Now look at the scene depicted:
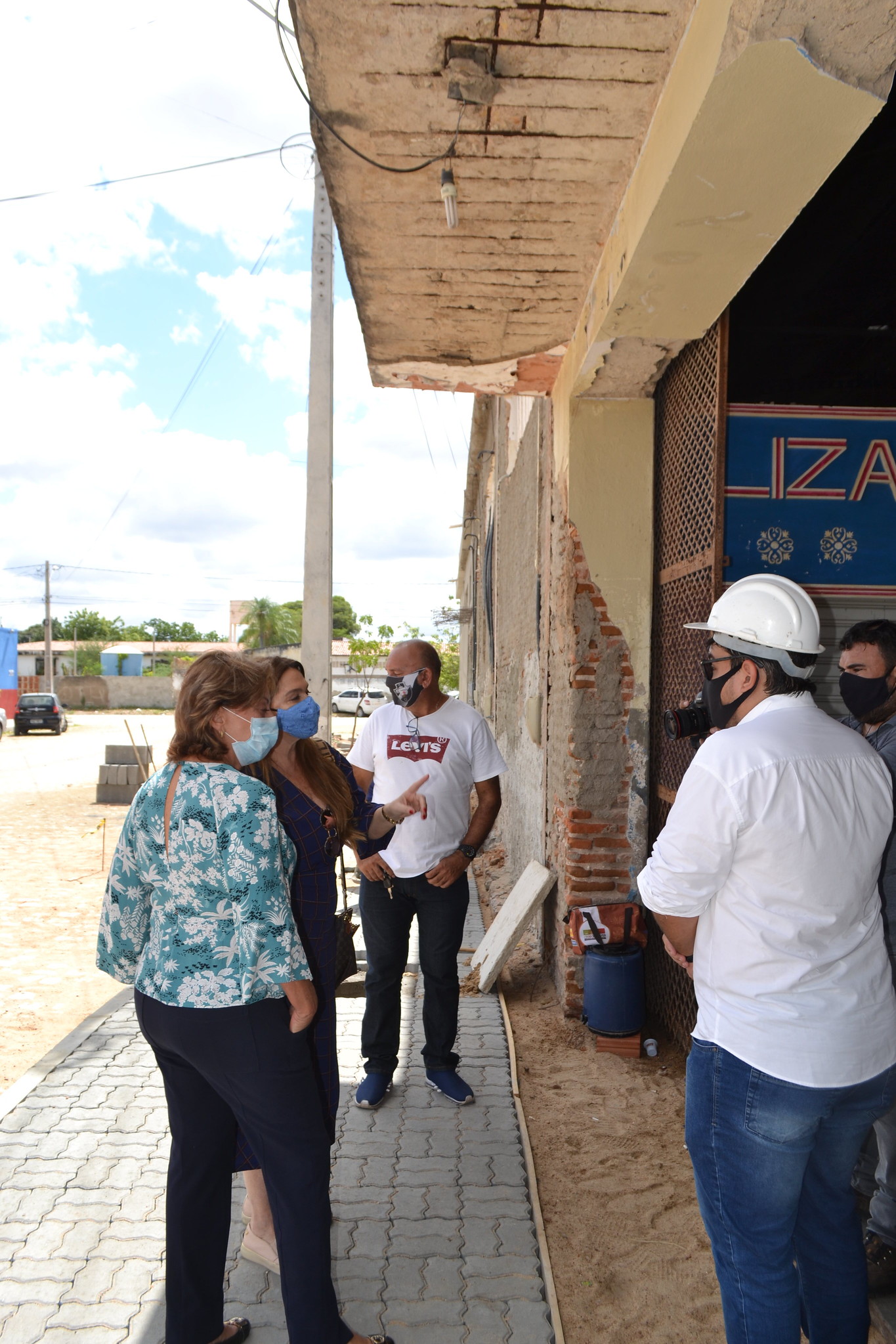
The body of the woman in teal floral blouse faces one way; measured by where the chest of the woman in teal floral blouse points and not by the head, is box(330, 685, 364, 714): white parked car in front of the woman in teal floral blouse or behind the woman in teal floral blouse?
in front

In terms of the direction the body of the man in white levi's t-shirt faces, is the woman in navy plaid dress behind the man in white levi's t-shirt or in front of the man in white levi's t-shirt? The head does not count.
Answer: in front

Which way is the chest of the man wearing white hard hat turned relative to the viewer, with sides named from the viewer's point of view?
facing away from the viewer and to the left of the viewer

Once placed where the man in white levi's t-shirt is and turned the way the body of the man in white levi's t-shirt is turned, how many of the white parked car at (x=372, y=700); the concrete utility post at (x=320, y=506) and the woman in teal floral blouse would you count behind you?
2

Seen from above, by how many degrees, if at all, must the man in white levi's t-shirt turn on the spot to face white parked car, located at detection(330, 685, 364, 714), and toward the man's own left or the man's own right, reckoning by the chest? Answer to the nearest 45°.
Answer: approximately 180°

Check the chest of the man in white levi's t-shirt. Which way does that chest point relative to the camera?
toward the camera
